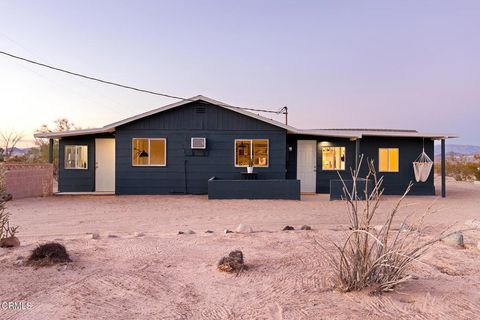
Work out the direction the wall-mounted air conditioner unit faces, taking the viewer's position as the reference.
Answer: facing the viewer

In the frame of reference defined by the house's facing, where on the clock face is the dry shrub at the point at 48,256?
The dry shrub is roughly at 12 o'clock from the house.

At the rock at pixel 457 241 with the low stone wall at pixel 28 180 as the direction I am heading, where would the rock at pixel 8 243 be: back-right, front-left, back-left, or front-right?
front-left

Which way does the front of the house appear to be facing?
toward the camera

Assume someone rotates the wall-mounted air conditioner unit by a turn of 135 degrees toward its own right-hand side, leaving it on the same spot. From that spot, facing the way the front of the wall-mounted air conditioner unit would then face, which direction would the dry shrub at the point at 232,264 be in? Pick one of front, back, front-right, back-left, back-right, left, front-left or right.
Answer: back-left

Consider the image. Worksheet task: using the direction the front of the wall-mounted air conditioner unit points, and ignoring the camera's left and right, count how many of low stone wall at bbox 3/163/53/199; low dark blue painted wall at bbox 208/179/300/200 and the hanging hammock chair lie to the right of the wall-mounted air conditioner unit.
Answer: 1

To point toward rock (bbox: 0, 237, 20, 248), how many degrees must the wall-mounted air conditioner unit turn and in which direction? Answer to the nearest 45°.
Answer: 0° — it already faces it

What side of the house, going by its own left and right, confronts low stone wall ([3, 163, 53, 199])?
right

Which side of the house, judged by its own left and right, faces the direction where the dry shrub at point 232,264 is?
front

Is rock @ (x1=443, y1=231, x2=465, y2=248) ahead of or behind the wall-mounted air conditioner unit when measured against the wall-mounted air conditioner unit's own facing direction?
ahead

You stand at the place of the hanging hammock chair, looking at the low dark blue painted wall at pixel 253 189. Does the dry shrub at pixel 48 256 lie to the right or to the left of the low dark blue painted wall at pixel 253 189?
left

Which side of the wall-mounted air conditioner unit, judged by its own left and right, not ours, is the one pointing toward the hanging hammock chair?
left

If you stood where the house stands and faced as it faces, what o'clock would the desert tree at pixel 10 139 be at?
The desert tree is roughly at 4 o'clock from the house.

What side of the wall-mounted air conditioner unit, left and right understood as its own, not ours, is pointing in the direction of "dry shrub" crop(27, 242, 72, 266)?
front

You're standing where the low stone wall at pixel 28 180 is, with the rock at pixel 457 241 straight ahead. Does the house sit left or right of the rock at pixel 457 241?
left
